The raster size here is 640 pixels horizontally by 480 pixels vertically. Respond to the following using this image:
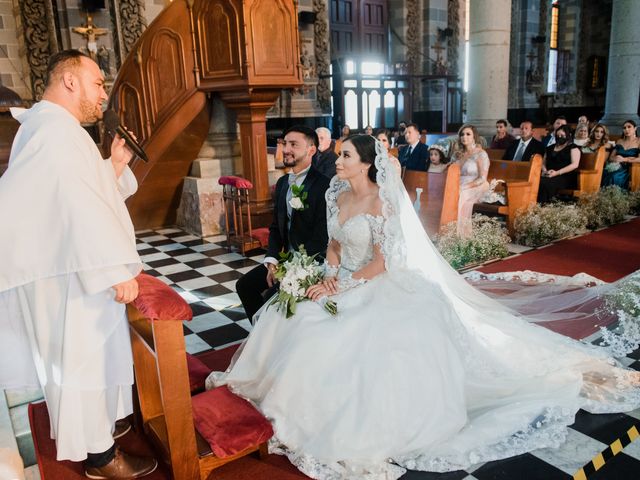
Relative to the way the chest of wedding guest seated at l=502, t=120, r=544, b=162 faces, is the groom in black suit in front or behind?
in front

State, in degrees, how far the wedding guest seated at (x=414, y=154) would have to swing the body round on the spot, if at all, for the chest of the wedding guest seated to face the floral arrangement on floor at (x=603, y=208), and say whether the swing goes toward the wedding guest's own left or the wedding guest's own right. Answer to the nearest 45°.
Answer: approximately 135° to the wedding guest's own left

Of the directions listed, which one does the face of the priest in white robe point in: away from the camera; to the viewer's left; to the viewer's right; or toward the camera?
to the viewer's right

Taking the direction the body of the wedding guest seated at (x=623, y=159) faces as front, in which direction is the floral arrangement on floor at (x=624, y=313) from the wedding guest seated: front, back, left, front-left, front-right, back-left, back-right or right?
front-left

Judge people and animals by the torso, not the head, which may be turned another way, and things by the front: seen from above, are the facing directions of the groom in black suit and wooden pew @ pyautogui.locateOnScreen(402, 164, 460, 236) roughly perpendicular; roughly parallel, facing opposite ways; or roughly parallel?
roughly parallel

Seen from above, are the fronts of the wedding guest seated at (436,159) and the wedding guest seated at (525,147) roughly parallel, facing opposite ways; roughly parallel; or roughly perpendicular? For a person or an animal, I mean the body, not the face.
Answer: roughly parallel

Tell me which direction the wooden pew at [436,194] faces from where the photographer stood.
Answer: facing the viewer and to the left of the viewer

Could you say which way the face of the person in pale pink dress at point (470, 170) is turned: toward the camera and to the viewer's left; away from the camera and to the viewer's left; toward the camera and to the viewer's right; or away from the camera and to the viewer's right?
toward the camera and to the viewer's left

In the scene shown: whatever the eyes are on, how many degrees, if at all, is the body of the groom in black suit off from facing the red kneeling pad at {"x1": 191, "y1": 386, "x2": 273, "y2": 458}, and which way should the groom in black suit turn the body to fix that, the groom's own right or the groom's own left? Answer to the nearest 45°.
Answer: approximately 45° to the groom's own left

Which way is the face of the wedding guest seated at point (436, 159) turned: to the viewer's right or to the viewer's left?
to the viewer's left

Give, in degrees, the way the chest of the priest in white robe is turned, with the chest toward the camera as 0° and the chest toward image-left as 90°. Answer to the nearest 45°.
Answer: approximately 270°
